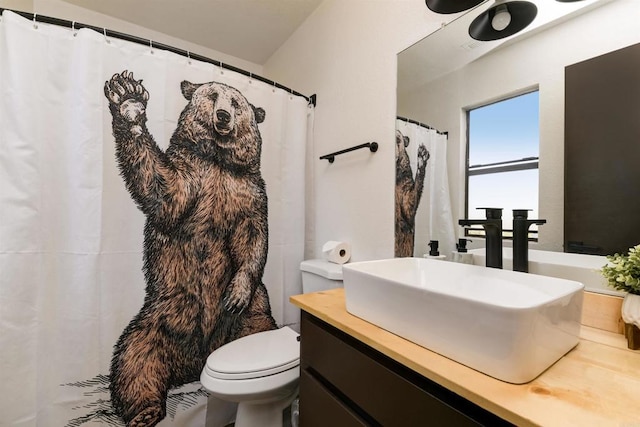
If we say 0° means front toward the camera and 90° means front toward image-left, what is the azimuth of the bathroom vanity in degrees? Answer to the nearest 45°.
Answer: approximately 45°

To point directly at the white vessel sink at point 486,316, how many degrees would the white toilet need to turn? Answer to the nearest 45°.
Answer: approximately 90° to its left

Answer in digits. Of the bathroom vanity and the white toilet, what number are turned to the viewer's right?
0

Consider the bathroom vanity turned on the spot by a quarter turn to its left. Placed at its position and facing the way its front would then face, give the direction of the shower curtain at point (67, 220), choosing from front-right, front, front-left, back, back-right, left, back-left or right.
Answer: back-right

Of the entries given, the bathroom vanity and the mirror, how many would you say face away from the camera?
0

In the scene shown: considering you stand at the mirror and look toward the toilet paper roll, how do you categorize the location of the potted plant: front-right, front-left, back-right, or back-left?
back-left

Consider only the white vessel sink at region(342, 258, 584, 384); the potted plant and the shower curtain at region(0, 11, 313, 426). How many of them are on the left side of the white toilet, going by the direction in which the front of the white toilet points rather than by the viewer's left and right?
2
